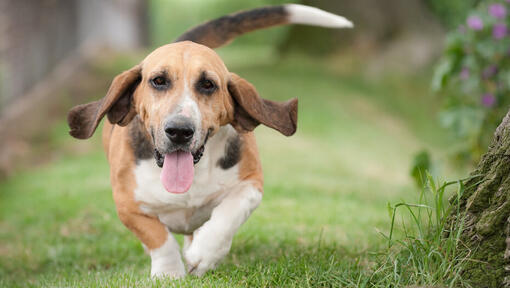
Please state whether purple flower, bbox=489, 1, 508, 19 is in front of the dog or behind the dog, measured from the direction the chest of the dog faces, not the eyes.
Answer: behind

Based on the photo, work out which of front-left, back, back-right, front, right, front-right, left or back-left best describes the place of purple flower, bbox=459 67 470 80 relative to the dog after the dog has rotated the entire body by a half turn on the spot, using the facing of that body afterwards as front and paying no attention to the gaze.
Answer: front-right

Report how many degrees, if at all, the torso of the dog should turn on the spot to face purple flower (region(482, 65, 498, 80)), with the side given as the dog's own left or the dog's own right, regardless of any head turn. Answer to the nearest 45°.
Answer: approximately 135° to the dog's own left

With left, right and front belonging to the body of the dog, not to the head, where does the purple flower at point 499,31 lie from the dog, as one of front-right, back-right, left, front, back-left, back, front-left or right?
back-left

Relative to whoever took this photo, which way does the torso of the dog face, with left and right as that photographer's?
facing the viewer

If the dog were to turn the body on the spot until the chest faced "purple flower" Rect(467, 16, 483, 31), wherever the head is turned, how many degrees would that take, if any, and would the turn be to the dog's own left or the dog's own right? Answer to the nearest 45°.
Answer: approximately 135° to the dog's own left

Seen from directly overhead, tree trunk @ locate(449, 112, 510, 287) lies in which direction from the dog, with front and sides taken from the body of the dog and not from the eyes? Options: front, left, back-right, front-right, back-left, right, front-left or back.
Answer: front-left

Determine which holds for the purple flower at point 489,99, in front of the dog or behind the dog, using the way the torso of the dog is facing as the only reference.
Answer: behind
